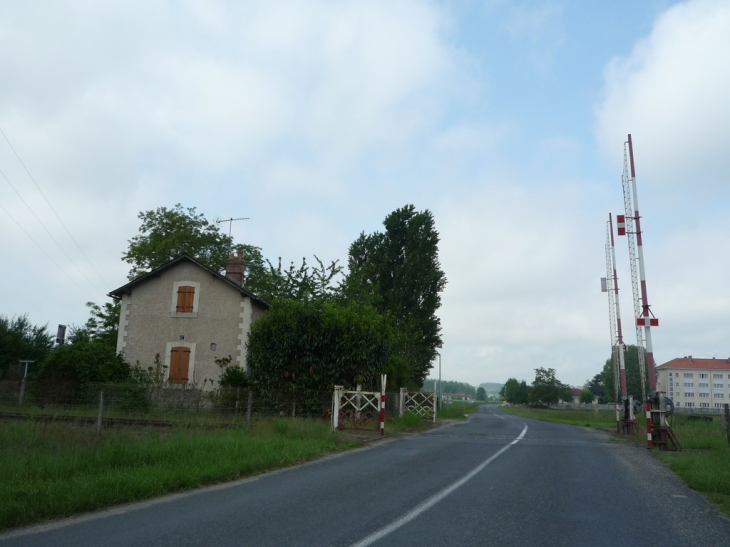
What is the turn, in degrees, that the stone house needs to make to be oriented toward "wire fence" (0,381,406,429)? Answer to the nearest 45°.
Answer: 0° — it already faces it

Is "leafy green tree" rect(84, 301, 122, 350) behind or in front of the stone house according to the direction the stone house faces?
behind

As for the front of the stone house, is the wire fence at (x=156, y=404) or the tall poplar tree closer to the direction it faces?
the wire fence

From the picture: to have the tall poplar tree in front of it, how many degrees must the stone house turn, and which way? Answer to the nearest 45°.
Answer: approximately 135° to its left

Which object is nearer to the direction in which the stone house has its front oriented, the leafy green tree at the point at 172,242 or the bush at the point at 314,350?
the bush

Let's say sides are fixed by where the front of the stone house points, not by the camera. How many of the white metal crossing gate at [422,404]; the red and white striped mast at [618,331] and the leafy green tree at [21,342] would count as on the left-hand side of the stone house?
2

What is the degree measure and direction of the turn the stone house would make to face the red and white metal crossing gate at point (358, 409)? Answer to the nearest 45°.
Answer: approximately 45° to its left

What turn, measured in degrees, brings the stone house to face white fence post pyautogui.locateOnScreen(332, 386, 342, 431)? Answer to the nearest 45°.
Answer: approximately 45° to its left

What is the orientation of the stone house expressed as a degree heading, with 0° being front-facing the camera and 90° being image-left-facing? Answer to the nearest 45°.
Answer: approximately 0°

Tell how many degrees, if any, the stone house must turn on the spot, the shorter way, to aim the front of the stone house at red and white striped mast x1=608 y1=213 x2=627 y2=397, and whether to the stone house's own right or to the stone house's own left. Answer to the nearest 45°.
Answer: approximately 90° to the stone house's own left

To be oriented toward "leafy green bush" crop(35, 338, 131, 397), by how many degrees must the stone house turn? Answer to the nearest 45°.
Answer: approximately 90° to its right

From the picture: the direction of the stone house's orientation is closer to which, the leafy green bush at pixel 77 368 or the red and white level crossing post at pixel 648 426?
the red and white level crossing post

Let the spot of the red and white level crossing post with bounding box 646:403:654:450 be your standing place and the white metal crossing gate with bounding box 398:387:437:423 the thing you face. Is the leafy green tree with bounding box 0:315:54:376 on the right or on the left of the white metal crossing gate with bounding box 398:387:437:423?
left
